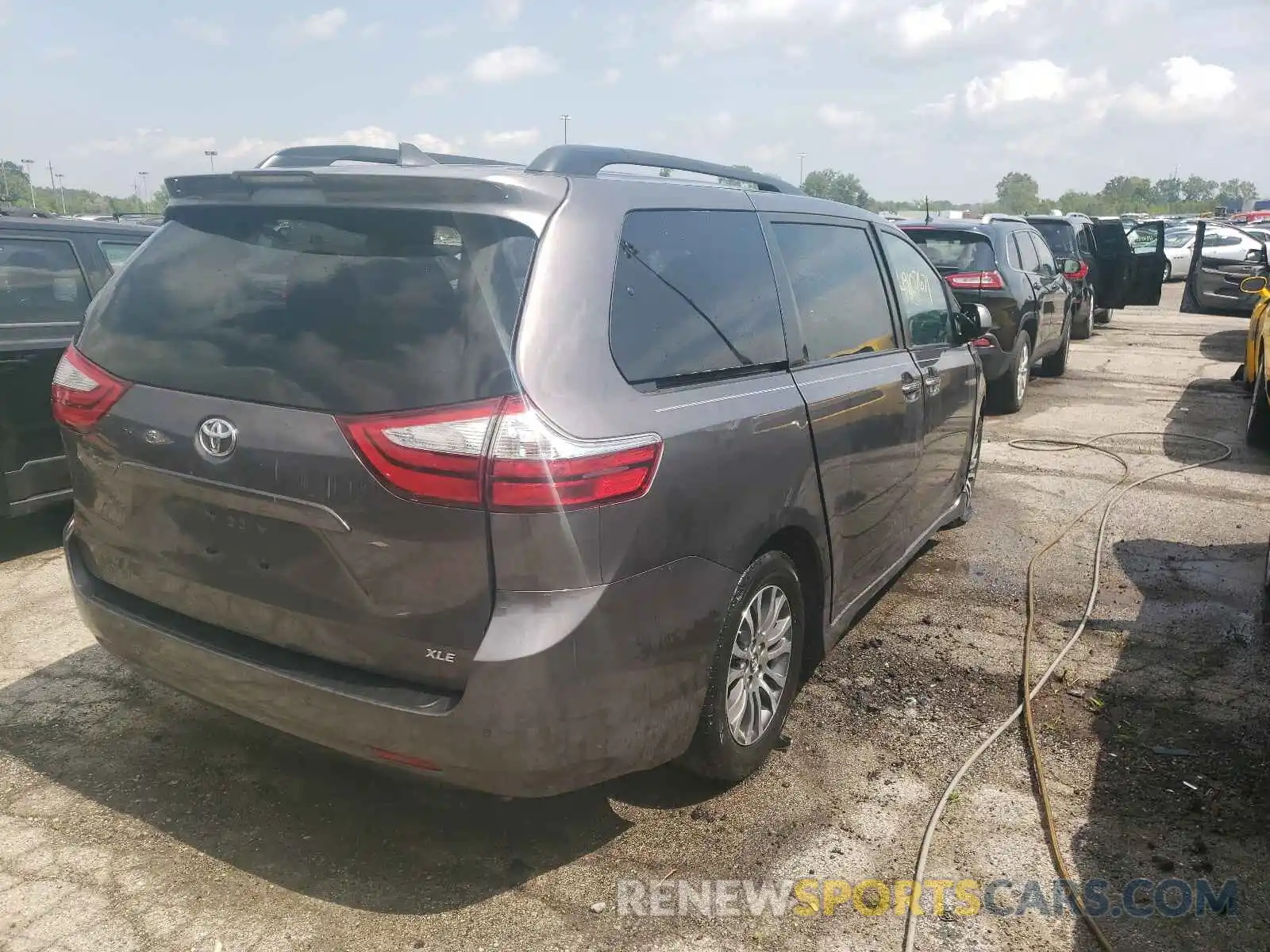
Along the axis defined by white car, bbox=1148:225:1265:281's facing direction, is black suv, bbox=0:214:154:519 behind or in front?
in front

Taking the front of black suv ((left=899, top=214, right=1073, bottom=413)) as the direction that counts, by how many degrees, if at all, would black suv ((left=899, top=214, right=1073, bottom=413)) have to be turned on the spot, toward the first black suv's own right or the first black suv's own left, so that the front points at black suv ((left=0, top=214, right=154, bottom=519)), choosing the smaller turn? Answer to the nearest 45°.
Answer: approximately 180°

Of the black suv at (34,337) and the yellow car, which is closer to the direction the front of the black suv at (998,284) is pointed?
the yellow car

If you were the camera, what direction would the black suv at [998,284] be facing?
facing away from the viewer and to the right of the viewer

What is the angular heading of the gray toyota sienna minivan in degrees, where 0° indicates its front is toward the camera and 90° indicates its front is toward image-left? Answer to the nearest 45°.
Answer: approximately 225°

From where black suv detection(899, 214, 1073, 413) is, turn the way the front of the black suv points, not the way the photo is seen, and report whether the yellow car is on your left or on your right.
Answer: on your right

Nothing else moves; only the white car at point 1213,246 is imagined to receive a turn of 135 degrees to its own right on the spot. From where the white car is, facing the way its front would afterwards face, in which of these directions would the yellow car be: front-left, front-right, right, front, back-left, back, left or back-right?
back

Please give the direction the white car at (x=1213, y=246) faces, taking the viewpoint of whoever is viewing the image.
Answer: facing the viewer and to the left of the viewer

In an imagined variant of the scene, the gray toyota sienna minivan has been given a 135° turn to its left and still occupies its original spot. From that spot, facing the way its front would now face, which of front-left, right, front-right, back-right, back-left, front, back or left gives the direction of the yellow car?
back-right

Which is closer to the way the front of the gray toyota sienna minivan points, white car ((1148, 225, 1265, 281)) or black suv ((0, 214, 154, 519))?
the white car

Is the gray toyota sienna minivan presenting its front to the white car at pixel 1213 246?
yes
